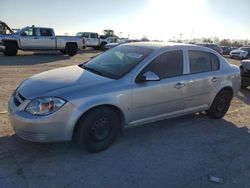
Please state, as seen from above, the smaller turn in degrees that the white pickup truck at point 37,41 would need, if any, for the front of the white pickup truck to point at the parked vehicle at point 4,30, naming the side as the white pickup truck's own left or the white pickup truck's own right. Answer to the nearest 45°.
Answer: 0° — it already faces it

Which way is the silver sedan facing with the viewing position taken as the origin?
facing the viewer and to the left of the viewer

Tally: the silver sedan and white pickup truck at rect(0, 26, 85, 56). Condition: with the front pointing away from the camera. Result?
0

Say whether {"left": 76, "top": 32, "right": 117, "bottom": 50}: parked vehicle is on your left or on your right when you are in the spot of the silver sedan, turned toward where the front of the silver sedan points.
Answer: on your right

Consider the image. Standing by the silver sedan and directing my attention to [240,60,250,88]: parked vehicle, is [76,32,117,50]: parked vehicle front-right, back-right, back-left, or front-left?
front-left

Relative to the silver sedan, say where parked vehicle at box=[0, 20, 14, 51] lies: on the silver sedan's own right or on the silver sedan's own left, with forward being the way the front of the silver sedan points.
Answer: on the silver sedan's own right

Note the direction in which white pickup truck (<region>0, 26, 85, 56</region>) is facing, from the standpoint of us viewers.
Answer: facing to the left of the viewer

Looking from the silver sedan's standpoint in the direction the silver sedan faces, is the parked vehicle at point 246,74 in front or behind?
behind

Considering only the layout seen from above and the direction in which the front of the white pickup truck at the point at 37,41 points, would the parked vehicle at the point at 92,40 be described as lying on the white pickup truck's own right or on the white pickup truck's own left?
on the white pickup truck's own right

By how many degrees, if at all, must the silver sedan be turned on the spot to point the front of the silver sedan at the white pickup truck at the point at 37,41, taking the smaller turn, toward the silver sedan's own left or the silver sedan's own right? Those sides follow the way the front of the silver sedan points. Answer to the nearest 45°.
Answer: approximately 135° to the silver sedan's own right

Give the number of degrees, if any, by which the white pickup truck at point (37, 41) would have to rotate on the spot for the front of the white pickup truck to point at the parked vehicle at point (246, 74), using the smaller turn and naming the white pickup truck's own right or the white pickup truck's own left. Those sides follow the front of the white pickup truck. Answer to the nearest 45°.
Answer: approximately 135° to the white pickup truck's own left
